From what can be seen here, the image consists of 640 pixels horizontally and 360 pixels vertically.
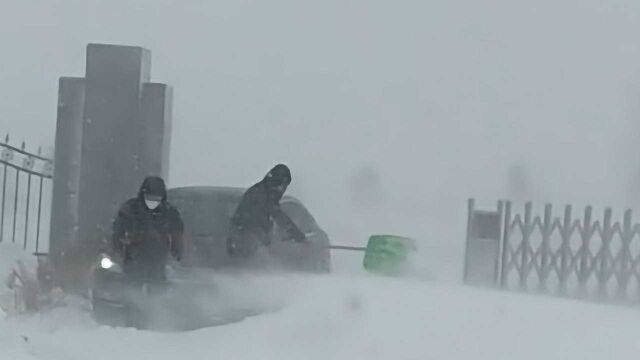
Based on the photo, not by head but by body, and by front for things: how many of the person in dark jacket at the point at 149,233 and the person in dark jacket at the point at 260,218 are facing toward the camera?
1

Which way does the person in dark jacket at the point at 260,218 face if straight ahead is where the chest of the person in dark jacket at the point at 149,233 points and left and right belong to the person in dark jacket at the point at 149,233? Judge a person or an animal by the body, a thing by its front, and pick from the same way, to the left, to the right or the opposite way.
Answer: to the left

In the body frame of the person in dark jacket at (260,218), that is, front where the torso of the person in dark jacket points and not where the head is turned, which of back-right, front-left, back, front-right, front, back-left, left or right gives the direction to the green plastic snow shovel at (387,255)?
front-left

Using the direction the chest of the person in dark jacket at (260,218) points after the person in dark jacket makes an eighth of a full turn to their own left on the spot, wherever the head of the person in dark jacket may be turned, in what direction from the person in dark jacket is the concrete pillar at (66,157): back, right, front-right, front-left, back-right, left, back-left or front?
left

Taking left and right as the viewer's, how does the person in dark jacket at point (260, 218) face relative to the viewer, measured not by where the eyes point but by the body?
facing to the right of the viewer

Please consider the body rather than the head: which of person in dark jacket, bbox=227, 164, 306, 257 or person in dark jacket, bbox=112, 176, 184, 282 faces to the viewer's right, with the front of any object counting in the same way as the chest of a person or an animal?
person in dark jacket, bbox=227, 164, 306, 257

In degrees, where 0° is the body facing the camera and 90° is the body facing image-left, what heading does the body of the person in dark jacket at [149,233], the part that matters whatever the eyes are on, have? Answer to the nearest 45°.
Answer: approximately 0°

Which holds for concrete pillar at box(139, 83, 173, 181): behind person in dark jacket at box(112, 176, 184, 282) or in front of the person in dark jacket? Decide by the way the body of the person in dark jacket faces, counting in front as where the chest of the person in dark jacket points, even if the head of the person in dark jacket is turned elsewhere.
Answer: behind

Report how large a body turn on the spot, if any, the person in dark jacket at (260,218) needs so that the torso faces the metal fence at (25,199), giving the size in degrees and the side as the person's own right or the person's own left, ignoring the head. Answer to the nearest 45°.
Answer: approximately 135° to the person's own left

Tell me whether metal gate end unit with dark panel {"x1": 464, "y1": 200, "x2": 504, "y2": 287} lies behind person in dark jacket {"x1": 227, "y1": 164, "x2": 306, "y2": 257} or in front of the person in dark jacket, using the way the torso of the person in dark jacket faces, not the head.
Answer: in front

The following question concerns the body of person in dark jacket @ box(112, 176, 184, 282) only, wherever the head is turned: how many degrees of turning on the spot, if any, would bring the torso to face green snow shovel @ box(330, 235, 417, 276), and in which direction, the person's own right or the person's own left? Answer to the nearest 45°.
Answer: approximately 135° to the person's own left
